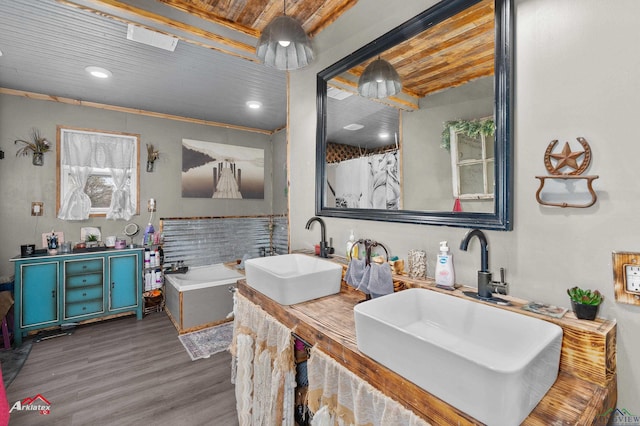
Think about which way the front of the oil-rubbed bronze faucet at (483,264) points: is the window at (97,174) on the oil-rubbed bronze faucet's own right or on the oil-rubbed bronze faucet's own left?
on the oil-rubbed bronze faucet's own right

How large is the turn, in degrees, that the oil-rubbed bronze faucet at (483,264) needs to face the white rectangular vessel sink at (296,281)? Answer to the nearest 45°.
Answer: approximately 45° to its right

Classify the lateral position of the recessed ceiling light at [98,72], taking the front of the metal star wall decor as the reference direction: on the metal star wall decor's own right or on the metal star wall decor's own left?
on the metal star wall decor's own right

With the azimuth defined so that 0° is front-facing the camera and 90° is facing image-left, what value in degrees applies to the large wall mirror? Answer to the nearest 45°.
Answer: approximately 45°

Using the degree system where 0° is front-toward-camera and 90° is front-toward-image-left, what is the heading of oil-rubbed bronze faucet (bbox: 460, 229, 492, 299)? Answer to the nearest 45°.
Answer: approximately 45°

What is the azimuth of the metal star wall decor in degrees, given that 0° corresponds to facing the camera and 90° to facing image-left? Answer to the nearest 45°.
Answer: approximately 0°
